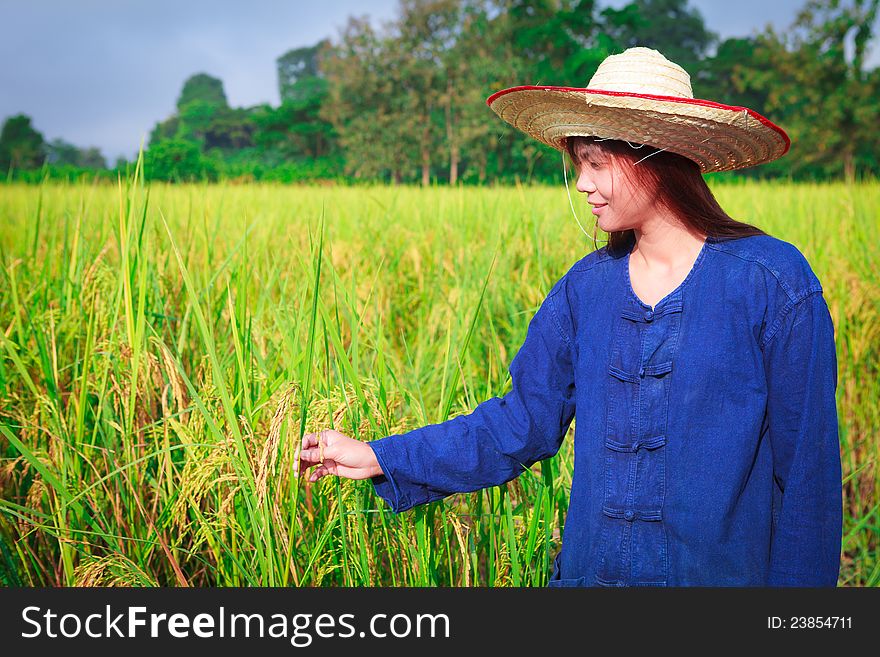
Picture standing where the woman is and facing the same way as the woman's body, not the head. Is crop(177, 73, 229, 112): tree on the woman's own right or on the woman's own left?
on the woman's own right

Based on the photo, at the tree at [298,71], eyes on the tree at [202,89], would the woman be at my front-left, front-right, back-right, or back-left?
back-left

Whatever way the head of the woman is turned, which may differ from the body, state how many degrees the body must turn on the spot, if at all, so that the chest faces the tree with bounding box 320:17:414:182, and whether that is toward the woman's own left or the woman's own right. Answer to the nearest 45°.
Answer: approximately 135° to the woman's own right

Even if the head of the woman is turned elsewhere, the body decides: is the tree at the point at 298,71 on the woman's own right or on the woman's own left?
on the woman's own right

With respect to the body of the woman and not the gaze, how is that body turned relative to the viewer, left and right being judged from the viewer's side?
facing the viewer and to the left of the viewer
